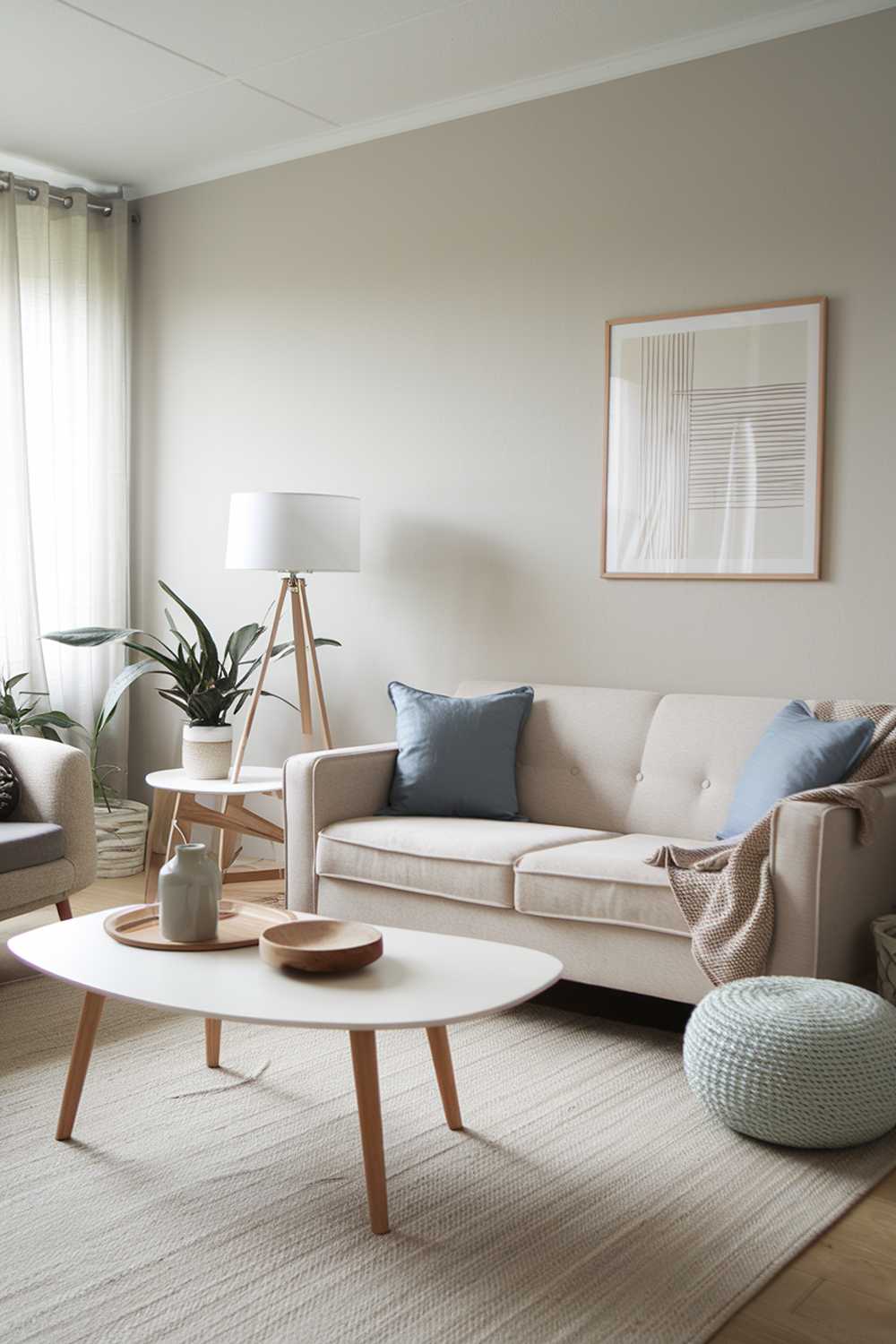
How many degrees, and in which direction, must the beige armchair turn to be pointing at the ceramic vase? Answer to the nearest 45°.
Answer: approximately 45° to its right

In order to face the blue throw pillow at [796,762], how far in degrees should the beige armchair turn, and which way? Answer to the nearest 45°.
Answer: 0° — it already faces it

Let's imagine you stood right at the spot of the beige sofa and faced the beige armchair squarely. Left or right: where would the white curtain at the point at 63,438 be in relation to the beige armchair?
right

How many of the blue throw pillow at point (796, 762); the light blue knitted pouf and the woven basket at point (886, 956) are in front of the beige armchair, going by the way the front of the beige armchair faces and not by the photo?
3

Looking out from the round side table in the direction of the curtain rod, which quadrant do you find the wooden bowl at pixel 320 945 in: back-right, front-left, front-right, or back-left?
back-left

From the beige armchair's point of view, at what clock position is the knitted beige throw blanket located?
The knitted beige throw blanket is roughly at 12 o'clock from the beige armchair.

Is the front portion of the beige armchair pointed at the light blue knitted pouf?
yes

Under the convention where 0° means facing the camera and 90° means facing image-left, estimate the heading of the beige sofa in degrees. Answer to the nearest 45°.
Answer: approximately 45°

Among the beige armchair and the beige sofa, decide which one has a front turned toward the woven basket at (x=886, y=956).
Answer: the beige armchair

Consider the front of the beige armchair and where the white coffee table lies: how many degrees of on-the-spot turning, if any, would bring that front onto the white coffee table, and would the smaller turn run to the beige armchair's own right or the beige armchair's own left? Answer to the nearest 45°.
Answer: approximately 45° to the beige armchair's own right
